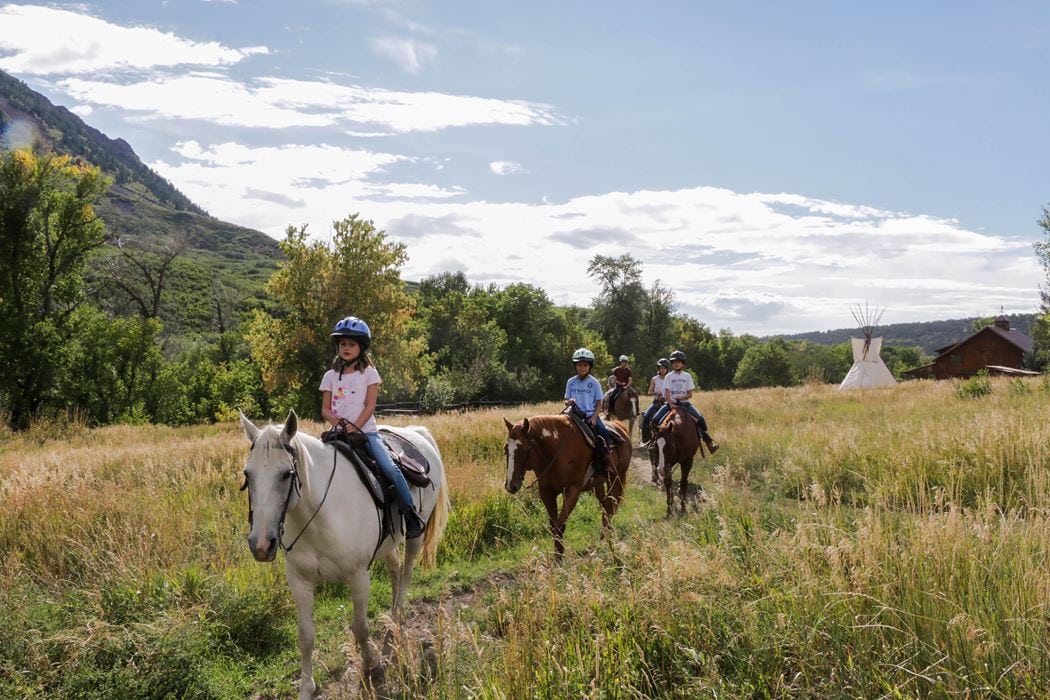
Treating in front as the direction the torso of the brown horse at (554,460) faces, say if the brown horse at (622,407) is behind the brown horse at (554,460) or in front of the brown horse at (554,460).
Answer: behind

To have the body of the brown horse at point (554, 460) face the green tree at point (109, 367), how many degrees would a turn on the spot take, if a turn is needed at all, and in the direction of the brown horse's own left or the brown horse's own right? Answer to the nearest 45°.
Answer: approximately 90° to the brown horse's own right

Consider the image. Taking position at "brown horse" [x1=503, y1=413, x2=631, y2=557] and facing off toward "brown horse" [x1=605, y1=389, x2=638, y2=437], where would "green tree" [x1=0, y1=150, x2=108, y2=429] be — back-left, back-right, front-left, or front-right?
front-left

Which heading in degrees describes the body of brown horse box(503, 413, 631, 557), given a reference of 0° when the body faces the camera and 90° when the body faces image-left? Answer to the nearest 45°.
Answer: approximately 45°

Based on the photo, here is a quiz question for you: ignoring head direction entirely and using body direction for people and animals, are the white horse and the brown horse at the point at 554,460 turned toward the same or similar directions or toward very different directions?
same or similar directions

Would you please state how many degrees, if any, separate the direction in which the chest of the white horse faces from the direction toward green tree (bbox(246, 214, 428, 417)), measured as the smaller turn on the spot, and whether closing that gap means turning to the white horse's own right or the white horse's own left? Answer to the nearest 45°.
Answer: approximately 135° to the white horse's own right

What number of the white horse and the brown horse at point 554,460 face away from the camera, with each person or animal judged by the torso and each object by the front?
0

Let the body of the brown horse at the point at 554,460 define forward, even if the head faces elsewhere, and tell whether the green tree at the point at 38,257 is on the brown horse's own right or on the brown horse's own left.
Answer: on the brown horse's own right

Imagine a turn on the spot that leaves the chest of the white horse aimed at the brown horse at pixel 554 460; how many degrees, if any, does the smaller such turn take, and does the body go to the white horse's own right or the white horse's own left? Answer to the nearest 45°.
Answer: approximately 180°
